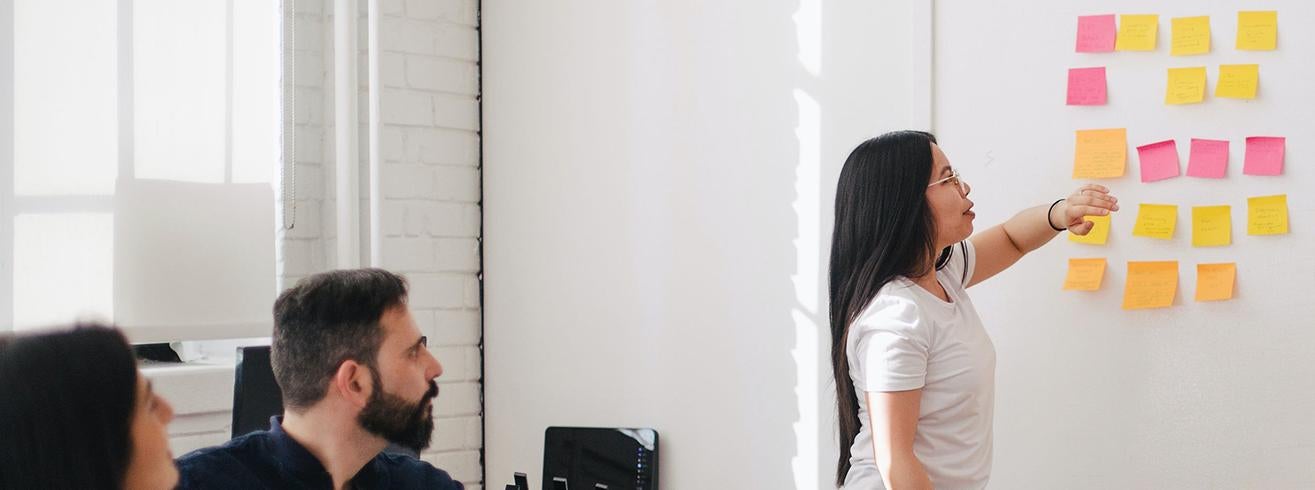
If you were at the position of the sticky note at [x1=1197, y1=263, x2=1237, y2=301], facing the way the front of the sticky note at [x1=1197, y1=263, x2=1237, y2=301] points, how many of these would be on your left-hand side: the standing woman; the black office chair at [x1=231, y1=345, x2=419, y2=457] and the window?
0

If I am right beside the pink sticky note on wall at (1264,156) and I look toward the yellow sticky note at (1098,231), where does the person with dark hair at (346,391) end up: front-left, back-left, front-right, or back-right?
front-left

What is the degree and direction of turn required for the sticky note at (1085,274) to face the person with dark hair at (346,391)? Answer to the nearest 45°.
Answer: approximately 45° to its right

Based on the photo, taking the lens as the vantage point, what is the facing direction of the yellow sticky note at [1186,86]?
facing the viewer

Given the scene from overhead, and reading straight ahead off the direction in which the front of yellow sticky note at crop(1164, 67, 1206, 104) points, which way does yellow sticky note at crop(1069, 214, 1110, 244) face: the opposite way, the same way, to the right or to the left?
the same way

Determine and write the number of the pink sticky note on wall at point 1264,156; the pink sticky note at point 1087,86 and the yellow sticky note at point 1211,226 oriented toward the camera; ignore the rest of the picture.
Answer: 3

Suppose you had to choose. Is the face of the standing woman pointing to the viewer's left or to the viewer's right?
to the viewer's right

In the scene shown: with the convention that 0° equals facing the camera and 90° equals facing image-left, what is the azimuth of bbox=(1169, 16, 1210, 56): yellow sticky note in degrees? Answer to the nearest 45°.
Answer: approximately 0°

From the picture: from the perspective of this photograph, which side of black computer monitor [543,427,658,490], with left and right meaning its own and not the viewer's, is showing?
front

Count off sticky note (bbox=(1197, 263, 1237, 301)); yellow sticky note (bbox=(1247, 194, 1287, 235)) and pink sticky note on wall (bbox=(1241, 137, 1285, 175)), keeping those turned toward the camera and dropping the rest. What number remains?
3

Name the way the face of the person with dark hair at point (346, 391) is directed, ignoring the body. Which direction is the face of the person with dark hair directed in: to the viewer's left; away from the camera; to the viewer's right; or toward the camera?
to the viewer's right

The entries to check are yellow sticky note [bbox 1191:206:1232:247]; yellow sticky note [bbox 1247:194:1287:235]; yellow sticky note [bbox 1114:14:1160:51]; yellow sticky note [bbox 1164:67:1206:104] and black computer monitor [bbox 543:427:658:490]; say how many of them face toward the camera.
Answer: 5

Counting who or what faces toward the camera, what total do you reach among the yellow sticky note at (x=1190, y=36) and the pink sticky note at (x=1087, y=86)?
2

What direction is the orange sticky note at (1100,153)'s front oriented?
toward the camera

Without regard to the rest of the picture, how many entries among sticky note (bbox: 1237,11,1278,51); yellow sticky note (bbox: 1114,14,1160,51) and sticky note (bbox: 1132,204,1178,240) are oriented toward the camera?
3
